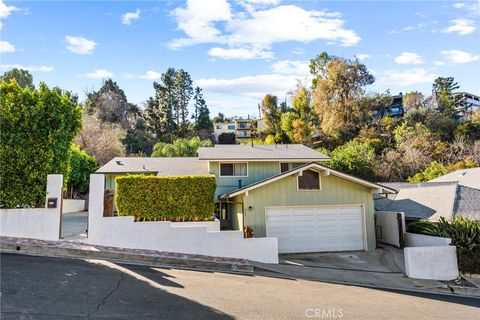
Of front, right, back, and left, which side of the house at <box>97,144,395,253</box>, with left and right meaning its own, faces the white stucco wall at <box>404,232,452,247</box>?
left

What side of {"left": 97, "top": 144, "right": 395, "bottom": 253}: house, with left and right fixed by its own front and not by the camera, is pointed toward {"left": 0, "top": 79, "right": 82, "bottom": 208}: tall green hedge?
right

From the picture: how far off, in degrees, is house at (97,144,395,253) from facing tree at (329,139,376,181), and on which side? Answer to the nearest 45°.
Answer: approximately 135° to its left

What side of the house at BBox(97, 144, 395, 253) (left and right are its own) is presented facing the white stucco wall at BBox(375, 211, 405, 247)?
left

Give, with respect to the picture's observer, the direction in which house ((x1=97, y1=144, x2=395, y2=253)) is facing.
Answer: facing the viewer

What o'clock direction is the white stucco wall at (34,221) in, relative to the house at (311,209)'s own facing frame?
The white stucco wall is roughly at 2 o'clock from the house.

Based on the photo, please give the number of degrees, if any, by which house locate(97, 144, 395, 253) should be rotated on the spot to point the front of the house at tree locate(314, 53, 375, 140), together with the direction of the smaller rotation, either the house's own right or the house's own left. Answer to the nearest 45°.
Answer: approximately 180°

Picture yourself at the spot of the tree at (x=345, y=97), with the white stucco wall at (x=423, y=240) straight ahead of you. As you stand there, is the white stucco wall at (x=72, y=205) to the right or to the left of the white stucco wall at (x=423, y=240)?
right

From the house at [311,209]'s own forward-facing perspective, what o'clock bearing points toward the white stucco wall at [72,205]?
The white stucco wall is roughly at 4 o'clock from the house.

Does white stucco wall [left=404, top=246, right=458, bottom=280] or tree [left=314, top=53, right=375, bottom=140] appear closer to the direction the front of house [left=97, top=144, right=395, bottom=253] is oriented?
the white stucco wall

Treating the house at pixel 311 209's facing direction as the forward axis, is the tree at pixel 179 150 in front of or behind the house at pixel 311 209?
behind

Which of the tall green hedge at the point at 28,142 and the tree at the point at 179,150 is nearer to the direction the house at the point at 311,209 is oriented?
the tall green hedge
